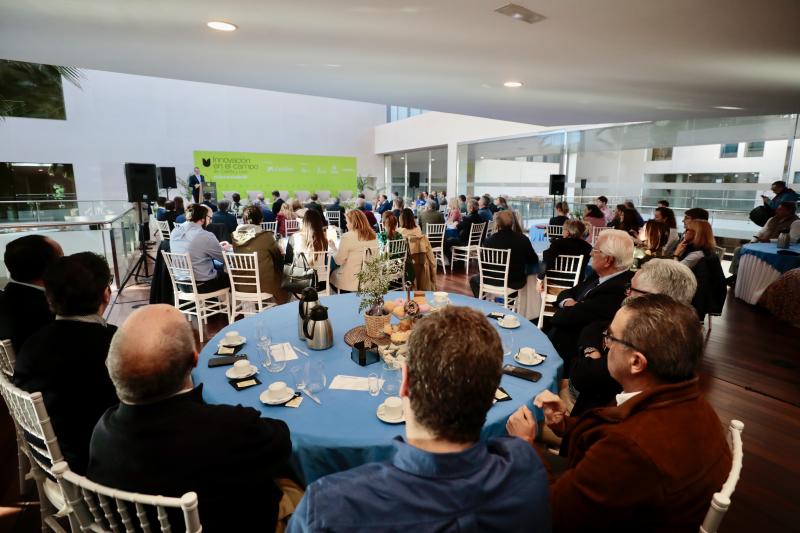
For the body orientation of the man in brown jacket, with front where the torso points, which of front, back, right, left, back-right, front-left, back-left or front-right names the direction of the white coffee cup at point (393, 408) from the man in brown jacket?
front-left

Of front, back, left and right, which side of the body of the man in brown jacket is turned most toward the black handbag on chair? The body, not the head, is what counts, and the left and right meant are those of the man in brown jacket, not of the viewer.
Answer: front

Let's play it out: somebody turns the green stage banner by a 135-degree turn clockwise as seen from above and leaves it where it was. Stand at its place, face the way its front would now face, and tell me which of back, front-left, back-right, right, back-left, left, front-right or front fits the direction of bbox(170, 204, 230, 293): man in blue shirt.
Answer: back-left

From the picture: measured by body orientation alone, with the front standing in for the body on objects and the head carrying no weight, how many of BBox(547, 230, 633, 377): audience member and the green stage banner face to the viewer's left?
1

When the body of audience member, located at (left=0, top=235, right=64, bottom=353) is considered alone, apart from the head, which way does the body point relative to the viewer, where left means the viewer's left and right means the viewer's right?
facing away from the viewer and to the right of the viewer

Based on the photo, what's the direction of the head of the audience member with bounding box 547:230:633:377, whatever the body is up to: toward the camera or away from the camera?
away from the camera

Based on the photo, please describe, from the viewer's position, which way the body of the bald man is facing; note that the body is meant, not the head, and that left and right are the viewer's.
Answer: facing away from the viewer and to the right of the viewer

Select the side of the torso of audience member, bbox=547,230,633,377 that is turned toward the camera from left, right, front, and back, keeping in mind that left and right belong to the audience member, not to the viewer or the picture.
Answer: left

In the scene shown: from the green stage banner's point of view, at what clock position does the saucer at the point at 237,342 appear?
The saucer is roughly at 12 o'clock from the green stage banner.

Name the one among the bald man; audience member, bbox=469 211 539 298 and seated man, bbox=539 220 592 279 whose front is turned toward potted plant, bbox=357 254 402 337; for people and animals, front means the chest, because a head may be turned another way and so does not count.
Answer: the bald man

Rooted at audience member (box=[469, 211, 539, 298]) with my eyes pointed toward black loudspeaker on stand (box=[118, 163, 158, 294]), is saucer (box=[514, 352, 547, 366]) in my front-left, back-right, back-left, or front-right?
back-left

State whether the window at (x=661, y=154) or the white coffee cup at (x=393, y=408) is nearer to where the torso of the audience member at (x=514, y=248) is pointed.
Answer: the window

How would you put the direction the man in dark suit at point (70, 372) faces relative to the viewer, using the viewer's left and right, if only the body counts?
facing away from the viewer and to the right of the viewer

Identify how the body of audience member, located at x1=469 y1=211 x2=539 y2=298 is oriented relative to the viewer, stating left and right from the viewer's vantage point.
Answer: facing away from the viewer and to the left of the viewer

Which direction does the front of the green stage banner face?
toward the camera

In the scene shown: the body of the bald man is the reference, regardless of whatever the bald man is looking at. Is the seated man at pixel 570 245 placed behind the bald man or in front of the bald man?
in front

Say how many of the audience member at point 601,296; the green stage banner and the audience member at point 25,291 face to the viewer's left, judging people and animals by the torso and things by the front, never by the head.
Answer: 1
